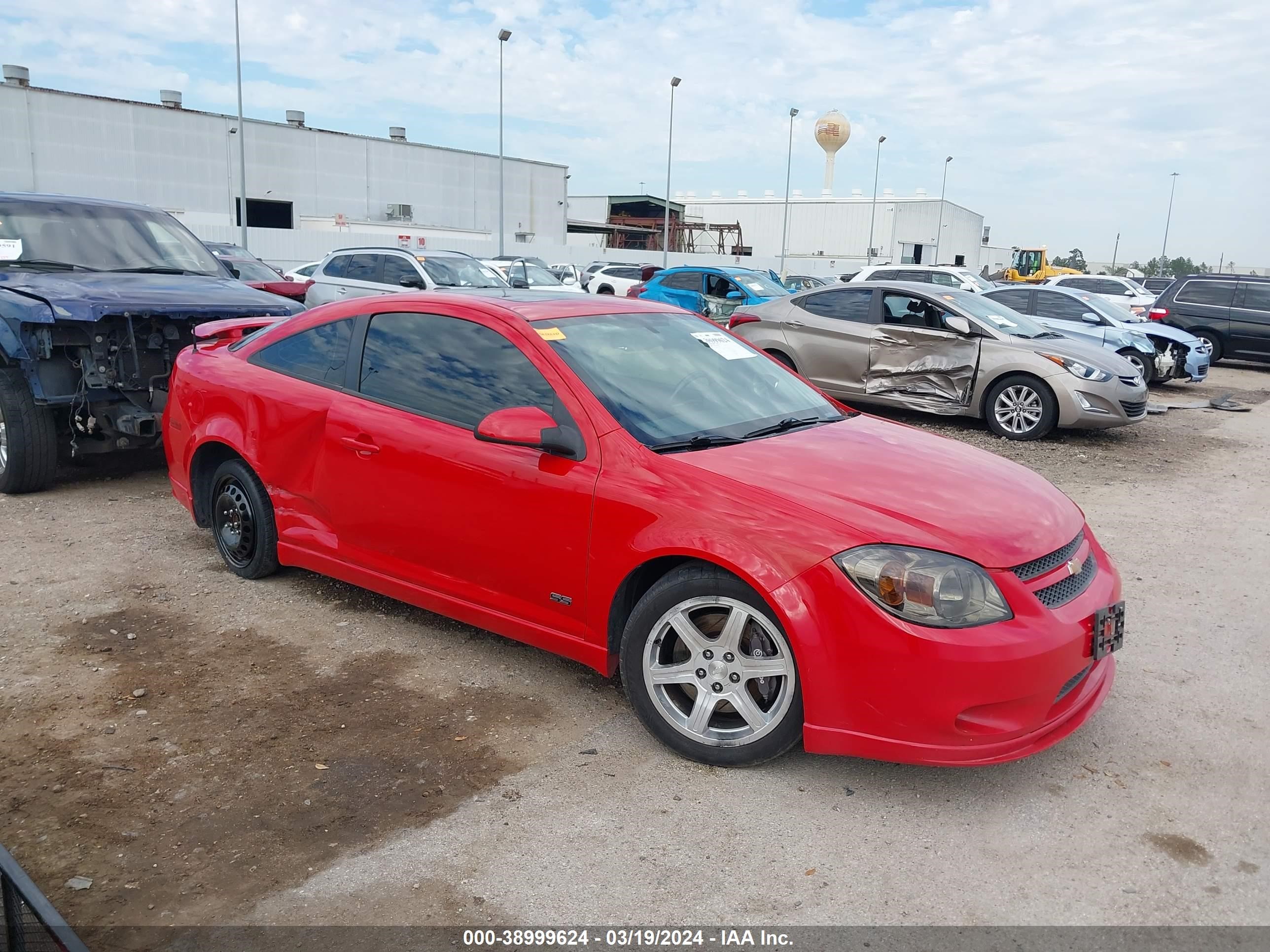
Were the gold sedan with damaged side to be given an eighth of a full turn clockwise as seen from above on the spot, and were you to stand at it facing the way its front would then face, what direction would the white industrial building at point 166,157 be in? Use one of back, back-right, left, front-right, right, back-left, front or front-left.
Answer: back-right

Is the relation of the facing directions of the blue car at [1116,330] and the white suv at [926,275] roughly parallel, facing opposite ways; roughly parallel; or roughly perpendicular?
roughly parallel

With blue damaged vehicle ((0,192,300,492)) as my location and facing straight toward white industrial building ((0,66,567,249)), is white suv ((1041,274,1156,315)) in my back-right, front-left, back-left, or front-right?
front-right

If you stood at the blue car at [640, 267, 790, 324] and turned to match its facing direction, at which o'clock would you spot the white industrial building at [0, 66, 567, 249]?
The white industrial building is roughly at 6 o'clock from the blue car.

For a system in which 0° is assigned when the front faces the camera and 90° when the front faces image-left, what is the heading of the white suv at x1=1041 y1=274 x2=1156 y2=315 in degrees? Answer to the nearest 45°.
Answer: approximately 315°

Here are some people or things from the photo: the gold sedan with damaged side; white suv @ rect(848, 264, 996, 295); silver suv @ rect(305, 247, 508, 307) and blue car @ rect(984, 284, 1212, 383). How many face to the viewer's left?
0

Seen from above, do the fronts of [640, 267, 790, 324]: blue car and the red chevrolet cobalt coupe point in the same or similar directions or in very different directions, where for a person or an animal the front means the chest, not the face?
same or similar directions

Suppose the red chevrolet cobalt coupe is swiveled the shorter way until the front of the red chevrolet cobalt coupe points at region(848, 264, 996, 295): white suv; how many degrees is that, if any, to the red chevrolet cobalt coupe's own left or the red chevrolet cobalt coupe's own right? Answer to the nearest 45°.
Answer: approximately 135° to the red chevrolet cobalt coupe's own left

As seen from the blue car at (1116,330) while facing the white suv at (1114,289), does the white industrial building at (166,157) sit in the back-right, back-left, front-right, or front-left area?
front-left

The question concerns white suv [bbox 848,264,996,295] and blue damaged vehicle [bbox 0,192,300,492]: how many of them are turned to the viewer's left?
0

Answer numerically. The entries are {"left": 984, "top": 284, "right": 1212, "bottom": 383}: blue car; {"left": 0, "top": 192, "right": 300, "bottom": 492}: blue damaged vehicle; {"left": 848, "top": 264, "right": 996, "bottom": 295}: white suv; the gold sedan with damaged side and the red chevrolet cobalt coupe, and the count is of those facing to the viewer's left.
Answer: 0

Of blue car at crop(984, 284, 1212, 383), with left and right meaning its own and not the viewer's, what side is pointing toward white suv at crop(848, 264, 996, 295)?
back

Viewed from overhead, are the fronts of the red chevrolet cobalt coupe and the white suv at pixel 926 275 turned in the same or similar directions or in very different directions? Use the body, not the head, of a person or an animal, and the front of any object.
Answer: same or similar directions

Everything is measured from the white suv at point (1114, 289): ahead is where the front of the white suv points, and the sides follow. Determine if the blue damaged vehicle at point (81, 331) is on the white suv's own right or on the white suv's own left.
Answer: on the white suv's own right

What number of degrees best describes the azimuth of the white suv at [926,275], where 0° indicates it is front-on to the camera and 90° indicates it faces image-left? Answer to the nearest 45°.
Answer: approximately 315°

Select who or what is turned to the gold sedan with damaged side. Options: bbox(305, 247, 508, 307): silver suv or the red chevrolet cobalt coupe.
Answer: the silver suv

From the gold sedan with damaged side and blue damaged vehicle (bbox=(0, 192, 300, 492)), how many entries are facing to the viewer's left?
0

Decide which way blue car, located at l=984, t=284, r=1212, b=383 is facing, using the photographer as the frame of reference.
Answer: facing the viewer and to the right of the viewer
